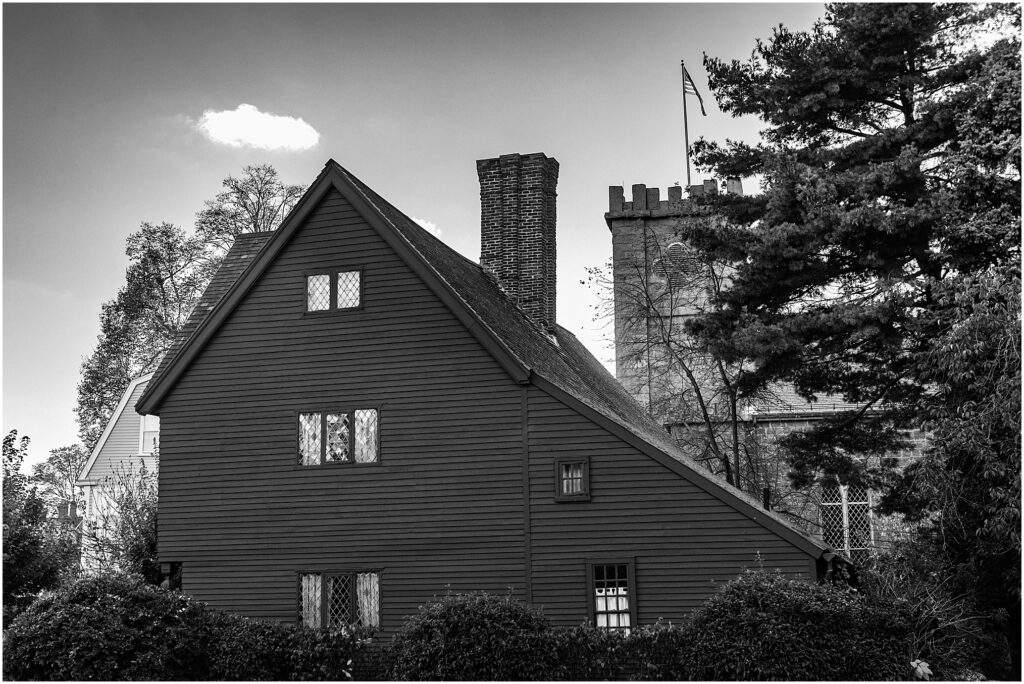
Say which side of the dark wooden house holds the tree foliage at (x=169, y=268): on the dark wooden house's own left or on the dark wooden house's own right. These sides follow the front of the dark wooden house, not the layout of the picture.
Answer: on the dark wooden house's own right

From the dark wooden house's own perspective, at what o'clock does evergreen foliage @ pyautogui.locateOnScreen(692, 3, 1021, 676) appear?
The evergreen foliage is roughly at 6 o'clock from the dark wooden house.

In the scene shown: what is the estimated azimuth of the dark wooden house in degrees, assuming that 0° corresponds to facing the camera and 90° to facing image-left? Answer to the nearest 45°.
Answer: approximately 90°

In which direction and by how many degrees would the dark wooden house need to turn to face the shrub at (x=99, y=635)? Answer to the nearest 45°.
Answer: approximately 45° to its left
